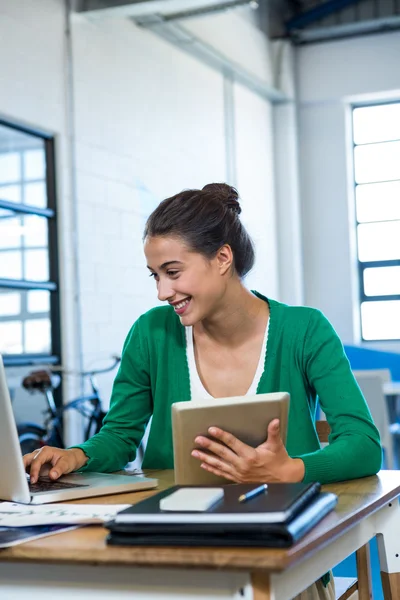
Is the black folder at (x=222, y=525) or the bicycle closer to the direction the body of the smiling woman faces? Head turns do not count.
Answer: the black folder

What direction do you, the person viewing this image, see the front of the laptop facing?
facing away from the viewer and to the right of the viewer

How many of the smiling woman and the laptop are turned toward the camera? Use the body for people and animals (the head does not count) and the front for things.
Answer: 1

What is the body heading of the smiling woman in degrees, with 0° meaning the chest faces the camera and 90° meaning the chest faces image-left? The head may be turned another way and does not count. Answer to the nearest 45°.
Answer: approximately 0°

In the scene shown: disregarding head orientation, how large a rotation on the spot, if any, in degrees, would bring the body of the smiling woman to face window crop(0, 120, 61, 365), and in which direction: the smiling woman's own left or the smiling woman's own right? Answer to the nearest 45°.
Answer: approximately 180°

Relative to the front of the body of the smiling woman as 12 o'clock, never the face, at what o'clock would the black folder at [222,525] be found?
The black folder is roughly at 12 o'clock from the smiling woman.

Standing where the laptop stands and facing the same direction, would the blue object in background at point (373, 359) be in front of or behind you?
in front

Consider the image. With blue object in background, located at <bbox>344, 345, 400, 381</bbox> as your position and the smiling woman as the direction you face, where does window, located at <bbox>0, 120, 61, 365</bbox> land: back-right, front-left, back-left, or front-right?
front-right

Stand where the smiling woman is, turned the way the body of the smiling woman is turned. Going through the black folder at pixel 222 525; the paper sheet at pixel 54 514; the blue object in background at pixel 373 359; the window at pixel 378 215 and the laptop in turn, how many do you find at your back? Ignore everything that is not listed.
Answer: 2

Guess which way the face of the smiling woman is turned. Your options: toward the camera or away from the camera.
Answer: toward the camera

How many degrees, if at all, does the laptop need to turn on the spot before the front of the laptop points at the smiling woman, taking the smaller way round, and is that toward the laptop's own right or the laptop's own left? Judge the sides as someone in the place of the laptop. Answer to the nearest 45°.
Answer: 0° — it already faces them

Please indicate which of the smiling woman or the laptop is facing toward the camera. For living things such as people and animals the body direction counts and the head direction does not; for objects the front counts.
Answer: the smiling woman
